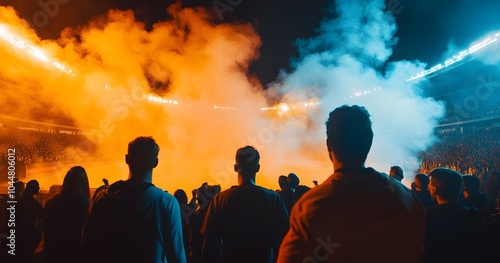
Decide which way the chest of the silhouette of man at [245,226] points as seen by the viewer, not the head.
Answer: away from the camera

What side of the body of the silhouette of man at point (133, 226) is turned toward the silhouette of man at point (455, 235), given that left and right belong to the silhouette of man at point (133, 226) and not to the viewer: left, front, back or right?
right

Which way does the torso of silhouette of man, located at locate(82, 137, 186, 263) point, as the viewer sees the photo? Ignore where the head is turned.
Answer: away from the camera

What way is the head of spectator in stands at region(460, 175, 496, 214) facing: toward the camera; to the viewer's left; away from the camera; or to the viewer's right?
away from the camera

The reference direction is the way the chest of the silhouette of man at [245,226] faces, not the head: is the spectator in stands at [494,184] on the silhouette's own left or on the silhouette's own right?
on the silhouette's own right

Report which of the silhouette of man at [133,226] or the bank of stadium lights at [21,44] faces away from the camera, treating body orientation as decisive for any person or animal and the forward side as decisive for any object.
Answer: the silhouette of man

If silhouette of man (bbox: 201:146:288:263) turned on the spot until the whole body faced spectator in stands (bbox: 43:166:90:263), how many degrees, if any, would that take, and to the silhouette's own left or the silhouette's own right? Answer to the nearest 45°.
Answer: approximately 90° to the silhouette's own left

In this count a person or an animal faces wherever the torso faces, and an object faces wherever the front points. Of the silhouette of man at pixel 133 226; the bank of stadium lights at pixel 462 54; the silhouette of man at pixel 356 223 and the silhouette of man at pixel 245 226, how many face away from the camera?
3

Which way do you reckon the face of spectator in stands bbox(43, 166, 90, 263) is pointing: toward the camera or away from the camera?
away from the camera

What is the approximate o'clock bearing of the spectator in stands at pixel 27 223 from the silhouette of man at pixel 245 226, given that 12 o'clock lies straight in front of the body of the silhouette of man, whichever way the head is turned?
The spectator in stands is roughly at 10 o'clock from the silhouette of man.

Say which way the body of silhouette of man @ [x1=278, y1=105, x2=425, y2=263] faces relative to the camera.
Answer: away from the camera

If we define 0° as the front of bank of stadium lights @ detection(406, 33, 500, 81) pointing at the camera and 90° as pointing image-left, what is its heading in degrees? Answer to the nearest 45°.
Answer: approximately 45°
